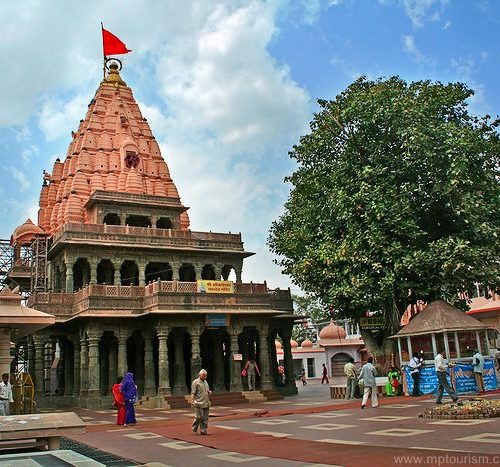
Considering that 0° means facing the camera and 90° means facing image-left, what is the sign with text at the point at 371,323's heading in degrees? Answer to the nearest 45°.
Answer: approximately 0°

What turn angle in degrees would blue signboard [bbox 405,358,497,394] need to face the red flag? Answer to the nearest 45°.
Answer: approximately 135° to its right

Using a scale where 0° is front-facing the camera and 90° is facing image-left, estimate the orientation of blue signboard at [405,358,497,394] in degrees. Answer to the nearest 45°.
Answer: approximately 0°

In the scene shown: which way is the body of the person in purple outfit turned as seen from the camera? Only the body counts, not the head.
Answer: away from the camera

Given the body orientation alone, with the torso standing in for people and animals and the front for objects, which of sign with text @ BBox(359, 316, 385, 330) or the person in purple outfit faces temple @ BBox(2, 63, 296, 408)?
the person in purple outfit

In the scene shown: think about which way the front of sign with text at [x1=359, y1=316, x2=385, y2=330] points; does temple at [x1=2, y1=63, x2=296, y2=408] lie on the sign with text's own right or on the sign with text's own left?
on the sign with text's own right

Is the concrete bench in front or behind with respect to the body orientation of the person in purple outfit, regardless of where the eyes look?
behind

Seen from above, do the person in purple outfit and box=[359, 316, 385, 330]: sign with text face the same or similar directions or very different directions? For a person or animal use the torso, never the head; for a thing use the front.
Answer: very different directions
